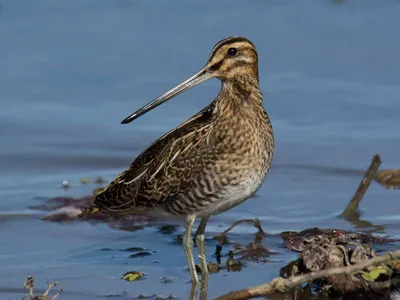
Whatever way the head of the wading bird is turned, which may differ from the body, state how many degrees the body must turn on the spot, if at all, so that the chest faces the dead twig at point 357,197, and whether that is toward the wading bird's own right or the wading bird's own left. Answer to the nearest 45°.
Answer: approximately 45° to the wading bird's own left

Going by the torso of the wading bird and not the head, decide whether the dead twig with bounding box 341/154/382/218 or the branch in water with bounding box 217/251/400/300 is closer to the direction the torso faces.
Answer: the branch in water

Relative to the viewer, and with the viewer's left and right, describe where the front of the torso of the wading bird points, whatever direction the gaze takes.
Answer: facing to the right of the viewer

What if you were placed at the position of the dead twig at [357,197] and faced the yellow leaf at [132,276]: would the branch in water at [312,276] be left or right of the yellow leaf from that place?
left
